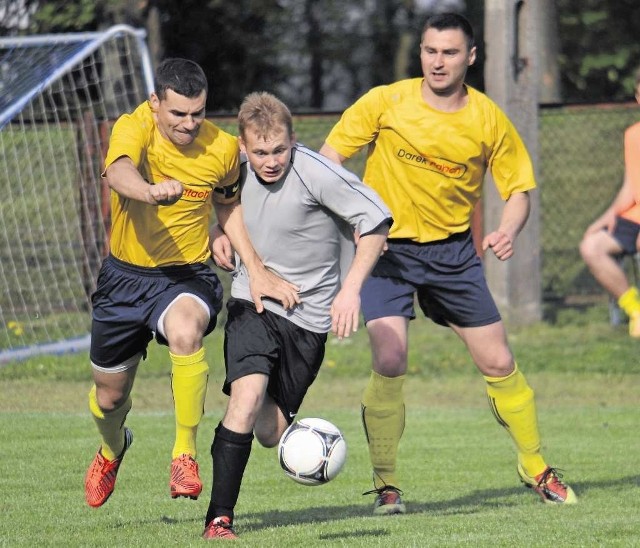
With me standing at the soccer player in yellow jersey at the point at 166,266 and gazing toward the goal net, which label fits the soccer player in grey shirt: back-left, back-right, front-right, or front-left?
back-right

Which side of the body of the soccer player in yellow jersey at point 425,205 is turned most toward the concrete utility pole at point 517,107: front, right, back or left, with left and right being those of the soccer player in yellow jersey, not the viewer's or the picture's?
back

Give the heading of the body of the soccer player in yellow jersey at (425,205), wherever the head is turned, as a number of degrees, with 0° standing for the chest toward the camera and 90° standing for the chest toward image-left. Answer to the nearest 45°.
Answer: approximately 0°

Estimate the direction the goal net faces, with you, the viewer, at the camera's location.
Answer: facing away from the viewer and to the right of the viewer
